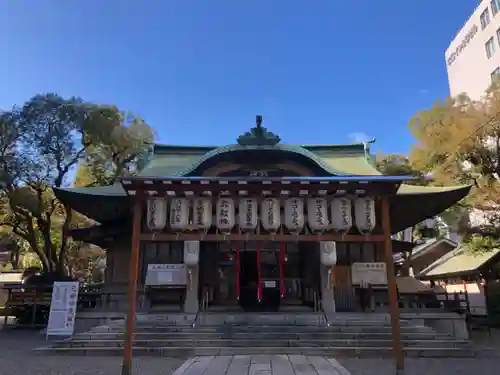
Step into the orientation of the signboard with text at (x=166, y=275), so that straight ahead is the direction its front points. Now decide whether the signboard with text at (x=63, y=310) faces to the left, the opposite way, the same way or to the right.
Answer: the same way

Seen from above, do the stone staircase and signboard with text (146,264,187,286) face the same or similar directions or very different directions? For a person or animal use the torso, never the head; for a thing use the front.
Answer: same or similar directions

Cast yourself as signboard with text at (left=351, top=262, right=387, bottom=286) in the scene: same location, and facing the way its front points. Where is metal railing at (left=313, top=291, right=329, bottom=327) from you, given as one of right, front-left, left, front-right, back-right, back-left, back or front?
right

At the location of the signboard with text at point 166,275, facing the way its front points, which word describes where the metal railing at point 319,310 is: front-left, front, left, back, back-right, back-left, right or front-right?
left

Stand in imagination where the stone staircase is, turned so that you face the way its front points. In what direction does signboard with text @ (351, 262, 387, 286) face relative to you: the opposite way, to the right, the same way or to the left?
the same way

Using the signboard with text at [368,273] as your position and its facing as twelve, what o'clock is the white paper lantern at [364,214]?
The white paper lantern is roughly at 12 o'clock from the signboard with text.

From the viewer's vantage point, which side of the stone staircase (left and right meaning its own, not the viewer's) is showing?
front

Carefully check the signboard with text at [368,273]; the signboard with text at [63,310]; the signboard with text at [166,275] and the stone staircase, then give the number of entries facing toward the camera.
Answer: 4

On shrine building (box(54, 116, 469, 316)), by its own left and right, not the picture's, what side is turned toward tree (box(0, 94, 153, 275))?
right

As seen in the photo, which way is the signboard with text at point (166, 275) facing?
toward the camera

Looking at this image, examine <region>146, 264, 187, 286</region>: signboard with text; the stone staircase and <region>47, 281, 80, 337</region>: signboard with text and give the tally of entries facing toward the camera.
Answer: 3

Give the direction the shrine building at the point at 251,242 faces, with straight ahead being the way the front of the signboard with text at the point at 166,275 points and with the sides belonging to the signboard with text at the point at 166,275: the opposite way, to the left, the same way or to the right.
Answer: the same way

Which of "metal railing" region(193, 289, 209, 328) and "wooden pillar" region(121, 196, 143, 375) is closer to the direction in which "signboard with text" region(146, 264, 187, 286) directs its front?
the wooden pillar

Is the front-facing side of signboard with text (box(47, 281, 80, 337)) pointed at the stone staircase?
no

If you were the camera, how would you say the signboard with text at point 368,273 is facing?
facing the viewer

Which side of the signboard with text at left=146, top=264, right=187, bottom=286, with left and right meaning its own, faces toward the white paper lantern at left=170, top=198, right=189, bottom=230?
front

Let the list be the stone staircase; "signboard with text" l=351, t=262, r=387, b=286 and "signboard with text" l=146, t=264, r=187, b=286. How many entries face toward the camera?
3

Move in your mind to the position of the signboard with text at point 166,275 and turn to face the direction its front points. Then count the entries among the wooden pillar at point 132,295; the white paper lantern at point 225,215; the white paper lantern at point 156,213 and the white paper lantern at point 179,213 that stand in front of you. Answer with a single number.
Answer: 4
